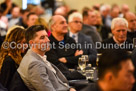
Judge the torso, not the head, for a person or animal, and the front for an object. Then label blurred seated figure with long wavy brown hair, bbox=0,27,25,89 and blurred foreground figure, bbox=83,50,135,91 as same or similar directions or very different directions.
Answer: same or similar directions

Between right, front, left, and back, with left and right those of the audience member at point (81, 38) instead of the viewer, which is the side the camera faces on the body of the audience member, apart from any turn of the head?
front

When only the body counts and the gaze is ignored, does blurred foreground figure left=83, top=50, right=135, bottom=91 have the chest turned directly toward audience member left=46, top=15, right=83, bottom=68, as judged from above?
no

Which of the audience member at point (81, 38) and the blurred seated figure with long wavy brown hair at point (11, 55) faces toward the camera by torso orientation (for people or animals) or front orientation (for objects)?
the audience member

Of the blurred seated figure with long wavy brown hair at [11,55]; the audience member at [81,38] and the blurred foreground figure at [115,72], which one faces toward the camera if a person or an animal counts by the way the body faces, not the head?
the audience member

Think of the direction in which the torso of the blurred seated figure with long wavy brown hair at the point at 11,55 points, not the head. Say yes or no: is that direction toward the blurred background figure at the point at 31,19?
no

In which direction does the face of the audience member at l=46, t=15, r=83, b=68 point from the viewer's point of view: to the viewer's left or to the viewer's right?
to the viewer's right

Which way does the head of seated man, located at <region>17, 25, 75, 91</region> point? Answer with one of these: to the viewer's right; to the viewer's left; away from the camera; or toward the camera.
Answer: to the viewer's right

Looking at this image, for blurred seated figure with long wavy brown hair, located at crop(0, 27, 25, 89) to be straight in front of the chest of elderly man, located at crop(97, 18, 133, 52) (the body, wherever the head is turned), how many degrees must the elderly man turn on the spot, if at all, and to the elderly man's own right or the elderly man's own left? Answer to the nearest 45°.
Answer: approximately 90° to the elderly man's own right

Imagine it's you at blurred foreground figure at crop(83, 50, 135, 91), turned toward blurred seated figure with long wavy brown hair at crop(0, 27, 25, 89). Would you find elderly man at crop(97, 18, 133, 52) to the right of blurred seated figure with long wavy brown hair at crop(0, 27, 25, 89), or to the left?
right

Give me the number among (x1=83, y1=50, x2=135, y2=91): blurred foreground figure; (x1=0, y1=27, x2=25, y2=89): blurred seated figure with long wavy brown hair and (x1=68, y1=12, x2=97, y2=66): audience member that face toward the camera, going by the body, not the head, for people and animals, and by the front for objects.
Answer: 1

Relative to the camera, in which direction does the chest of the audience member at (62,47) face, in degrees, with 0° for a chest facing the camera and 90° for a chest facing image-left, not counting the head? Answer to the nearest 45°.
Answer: approximately 315°

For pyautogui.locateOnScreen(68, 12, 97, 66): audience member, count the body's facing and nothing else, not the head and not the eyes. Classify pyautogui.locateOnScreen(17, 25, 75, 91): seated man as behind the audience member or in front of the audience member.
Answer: in front

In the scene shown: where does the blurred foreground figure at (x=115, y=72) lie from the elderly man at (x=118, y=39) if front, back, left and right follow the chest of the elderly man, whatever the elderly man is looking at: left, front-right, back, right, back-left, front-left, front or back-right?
front-right

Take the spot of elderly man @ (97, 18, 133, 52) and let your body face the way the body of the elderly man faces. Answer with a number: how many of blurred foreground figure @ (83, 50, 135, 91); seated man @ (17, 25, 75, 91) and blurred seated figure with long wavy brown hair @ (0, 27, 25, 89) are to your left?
0

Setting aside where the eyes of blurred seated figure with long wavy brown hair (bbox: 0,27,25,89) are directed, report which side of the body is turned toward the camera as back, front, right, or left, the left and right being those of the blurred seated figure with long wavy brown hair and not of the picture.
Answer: right

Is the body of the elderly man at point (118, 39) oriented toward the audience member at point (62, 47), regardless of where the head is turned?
no
